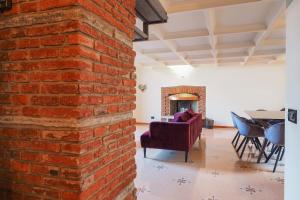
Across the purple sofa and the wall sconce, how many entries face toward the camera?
1

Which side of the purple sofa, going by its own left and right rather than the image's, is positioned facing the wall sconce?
right

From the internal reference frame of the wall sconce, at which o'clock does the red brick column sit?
The red brick column is roughly at 12 o'clock from the wall sconce.

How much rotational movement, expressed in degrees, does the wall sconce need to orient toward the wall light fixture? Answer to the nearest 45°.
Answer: approximately 90° to its left

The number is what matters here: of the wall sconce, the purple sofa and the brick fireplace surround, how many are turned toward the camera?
2

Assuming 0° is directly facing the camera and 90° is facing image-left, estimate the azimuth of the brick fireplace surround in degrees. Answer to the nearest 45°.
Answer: approximately 0°

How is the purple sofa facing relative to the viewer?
to the viewer's left

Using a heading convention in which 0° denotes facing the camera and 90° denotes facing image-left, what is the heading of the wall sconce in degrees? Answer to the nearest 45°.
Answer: approximately 0°

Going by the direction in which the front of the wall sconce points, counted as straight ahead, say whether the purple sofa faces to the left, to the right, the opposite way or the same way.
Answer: to the right
